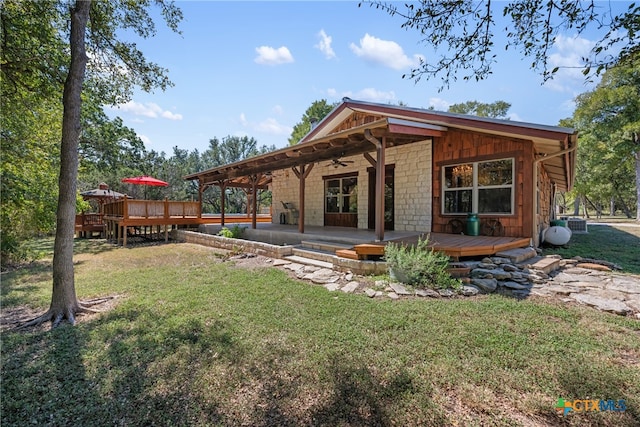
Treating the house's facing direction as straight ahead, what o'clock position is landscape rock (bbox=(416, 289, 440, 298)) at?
The landscape rock is roughly at 11 o'clock from the house.

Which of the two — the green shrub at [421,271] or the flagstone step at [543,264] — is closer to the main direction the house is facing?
the green shrub

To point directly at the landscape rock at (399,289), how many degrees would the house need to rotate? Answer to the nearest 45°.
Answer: approximately 45° to its left

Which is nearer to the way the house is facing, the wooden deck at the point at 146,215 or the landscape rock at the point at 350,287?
the landscape rock

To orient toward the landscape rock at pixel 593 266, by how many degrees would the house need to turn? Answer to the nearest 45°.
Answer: approximately 90° to its left

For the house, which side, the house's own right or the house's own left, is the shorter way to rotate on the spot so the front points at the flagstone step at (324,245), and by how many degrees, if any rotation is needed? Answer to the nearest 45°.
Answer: approximately 45° to the house's own right

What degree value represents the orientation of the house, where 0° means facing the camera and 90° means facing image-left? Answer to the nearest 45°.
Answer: approximately 45°

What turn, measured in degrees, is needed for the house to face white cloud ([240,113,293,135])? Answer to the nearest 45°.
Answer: approximately 90° to its right

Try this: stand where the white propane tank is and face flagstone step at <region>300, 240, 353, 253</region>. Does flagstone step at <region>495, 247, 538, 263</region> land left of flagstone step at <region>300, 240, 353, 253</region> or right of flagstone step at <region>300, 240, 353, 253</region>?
left

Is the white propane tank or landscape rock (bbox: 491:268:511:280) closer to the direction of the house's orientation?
the landscape rock

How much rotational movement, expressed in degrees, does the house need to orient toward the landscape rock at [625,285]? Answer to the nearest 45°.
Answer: approximately 90° to its left

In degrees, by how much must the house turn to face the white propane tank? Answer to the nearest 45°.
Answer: approximately 135° to its left

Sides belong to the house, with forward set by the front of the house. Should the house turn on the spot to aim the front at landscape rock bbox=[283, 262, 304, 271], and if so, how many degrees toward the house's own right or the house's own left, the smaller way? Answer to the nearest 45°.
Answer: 0° — it already faces it

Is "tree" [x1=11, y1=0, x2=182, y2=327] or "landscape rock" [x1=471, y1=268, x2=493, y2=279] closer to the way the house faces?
the tree

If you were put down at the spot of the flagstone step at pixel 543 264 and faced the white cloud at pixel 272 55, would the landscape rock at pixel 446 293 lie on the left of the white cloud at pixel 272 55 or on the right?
left

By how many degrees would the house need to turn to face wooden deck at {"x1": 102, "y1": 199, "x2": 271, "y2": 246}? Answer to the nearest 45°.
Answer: approximately 45° to its right
